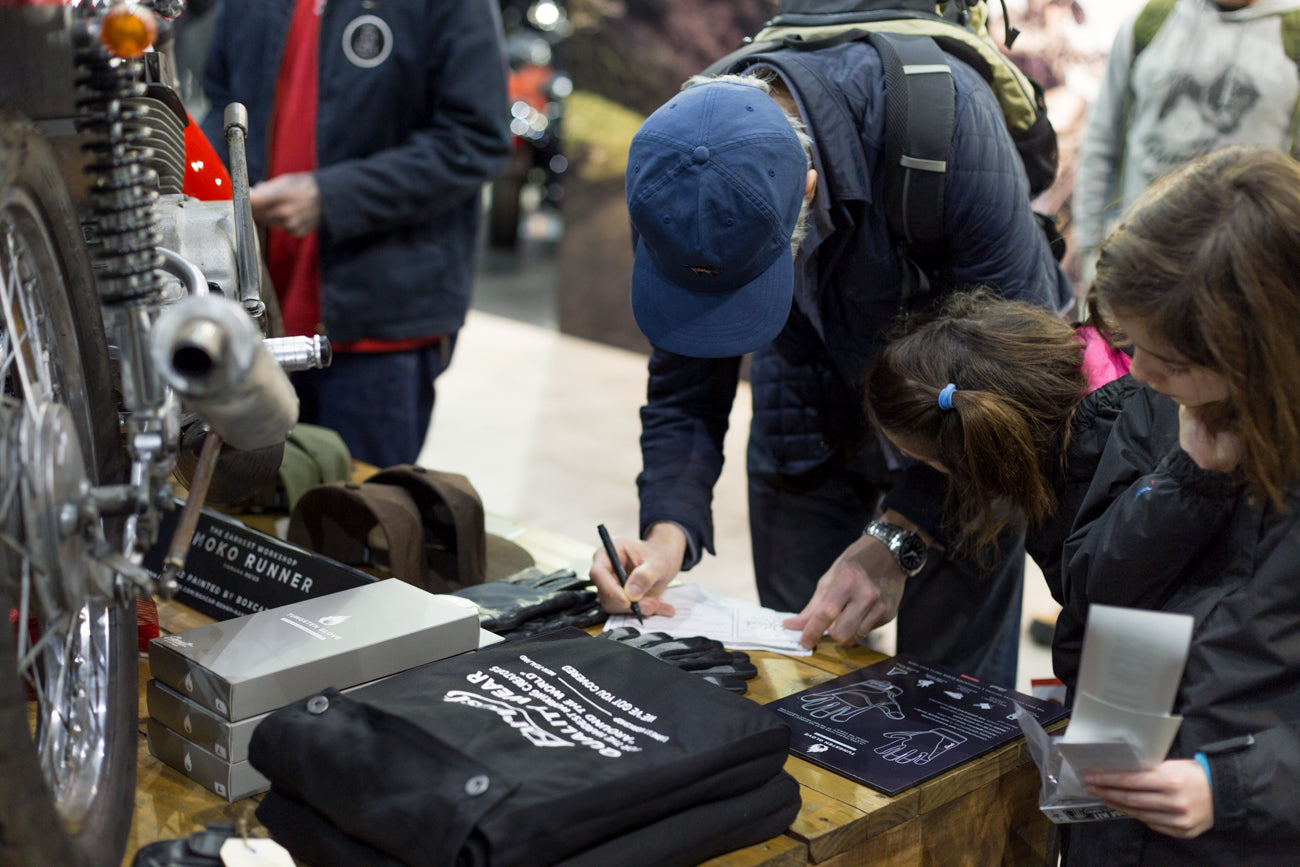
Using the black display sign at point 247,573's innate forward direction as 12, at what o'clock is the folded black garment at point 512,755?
The folded black garment is roughly at 10 o'clock from the black display sign.

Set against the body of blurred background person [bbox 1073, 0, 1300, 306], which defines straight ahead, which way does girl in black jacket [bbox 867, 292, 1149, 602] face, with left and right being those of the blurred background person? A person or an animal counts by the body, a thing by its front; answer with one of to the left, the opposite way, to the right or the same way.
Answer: to the right

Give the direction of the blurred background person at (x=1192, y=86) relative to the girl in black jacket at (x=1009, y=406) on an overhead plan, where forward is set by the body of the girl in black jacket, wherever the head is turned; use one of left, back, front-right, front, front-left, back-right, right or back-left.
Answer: right

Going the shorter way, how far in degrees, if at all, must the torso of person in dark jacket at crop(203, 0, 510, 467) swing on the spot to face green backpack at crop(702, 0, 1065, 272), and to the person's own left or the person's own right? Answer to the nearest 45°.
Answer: approximately 90° to the person's own left

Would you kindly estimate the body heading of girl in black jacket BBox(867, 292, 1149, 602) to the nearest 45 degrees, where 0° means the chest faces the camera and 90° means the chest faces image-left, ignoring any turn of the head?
approximately 90°

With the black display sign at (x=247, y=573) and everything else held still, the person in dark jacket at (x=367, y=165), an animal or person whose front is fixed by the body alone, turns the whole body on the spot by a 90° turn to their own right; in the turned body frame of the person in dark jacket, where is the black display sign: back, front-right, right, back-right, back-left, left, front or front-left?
back-left

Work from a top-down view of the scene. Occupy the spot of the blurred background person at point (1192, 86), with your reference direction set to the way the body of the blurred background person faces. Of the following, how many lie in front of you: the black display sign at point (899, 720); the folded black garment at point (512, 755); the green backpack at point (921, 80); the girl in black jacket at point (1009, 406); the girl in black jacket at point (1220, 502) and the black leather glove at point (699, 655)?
6

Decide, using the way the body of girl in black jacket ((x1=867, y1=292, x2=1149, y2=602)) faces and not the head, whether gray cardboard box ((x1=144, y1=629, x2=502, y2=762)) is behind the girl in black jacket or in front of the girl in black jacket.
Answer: in front

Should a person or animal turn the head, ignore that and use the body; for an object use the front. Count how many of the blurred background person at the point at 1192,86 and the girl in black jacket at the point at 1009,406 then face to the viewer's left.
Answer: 1

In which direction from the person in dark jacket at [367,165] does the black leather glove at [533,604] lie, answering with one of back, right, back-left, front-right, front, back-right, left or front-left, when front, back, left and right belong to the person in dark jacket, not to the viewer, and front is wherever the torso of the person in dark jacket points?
front-left

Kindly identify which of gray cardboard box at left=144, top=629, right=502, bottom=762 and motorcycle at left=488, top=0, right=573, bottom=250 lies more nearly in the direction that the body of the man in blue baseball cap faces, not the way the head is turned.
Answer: the gray cardboard box

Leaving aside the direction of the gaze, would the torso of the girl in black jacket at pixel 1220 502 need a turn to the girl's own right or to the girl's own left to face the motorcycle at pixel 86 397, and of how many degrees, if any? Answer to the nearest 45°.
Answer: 0° — they already face it
